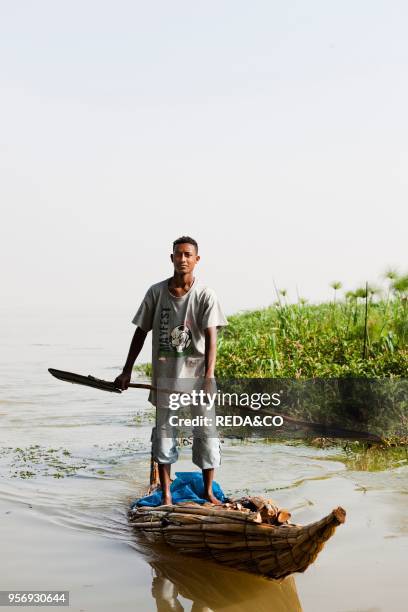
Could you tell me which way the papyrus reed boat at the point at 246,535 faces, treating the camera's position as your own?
facing the viewer and to the right of the viewer

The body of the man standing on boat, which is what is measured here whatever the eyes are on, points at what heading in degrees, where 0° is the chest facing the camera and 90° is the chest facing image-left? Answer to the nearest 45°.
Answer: approximately 0°
